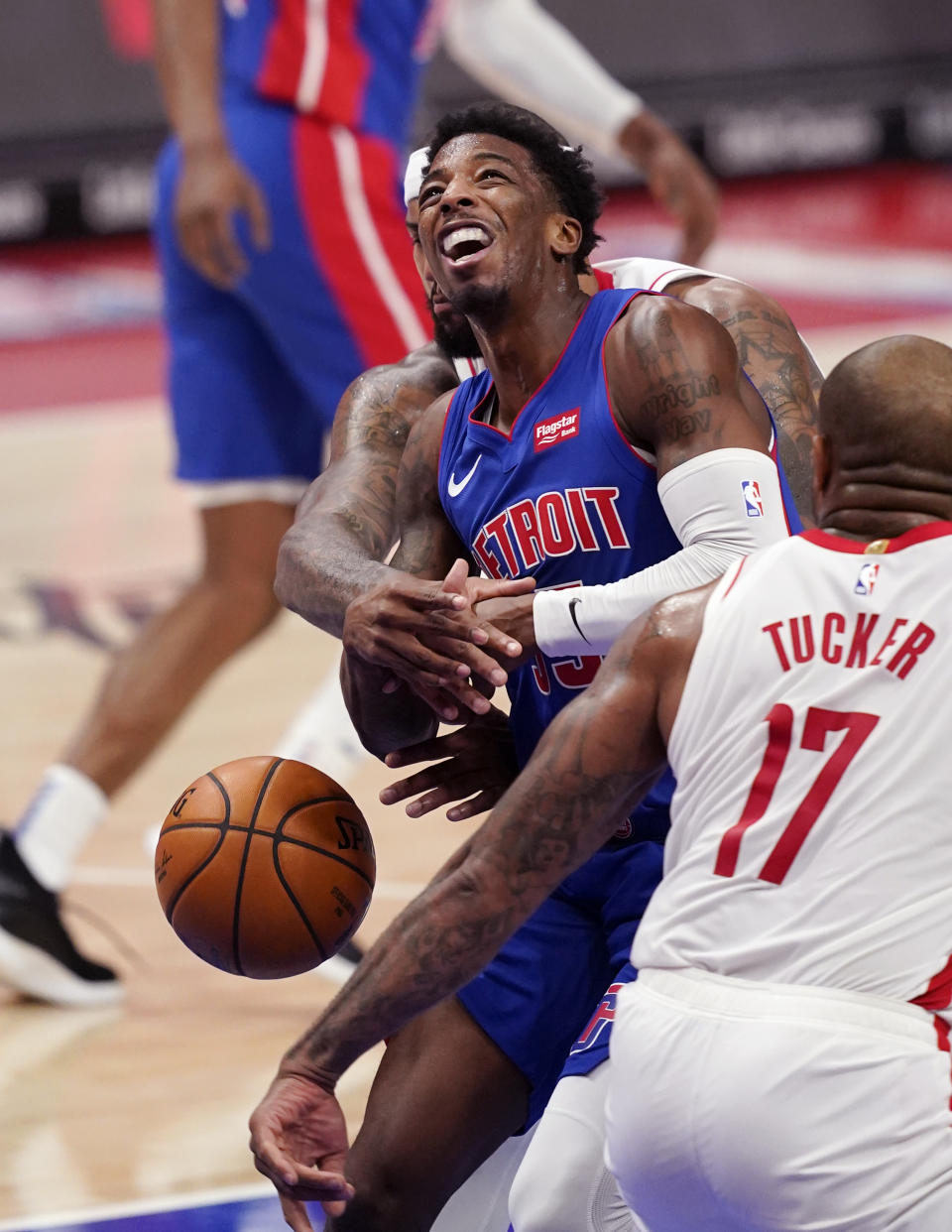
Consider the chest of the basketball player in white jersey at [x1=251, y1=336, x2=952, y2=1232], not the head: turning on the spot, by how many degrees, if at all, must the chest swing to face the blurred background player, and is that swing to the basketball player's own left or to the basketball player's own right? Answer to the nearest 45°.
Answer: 0° — they already face them

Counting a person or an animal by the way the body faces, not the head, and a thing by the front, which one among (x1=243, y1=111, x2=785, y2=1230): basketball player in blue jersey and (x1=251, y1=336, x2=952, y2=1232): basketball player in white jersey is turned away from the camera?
the basketball player in white jersey

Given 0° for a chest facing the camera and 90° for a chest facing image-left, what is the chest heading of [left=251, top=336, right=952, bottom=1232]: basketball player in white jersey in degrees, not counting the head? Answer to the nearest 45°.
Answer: approximately 180°

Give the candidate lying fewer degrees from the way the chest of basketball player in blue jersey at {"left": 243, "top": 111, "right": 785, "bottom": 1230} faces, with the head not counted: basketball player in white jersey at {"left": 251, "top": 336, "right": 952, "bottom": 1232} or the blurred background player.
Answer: the basketball player in white jersey

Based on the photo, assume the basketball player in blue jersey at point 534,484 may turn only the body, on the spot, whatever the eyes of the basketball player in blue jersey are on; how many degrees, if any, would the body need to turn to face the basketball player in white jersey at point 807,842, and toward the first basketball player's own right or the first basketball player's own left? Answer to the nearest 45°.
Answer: approximately 45° to the first basketball player's own left

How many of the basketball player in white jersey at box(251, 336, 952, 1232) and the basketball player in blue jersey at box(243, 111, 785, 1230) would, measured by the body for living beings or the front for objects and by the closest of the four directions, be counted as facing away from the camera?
1

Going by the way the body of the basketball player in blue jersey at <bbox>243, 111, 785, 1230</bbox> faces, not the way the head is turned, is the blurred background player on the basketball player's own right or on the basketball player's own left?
on the basketball player's own right

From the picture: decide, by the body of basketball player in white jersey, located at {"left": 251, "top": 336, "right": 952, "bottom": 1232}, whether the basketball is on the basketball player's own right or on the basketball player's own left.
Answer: on the basketball player's own left

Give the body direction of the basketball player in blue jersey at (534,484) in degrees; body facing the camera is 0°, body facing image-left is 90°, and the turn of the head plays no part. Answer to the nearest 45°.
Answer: approximately 45°
